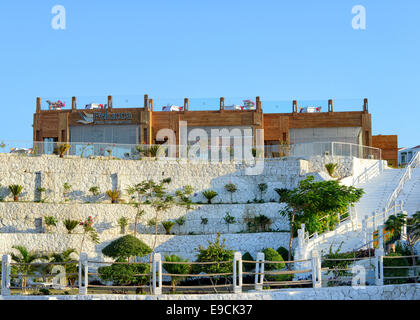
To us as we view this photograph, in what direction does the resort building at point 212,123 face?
facing the viewer

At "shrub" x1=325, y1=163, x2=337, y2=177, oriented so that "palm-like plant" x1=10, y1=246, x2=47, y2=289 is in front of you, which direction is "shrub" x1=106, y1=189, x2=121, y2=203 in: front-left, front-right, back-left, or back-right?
front-right

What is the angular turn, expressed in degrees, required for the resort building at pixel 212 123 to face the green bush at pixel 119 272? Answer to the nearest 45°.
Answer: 0° — it already faces it

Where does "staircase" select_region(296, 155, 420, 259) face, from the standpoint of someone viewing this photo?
facing the viewer and to the left of the viewer

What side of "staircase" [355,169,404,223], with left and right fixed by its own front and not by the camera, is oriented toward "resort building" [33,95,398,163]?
right

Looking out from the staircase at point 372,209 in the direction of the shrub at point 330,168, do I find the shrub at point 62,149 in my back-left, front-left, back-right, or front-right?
front-left

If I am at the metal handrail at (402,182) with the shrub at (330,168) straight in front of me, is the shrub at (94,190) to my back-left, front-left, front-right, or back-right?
front-left

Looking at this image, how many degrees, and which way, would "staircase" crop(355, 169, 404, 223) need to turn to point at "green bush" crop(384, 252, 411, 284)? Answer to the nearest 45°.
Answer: approximately 45° to its left

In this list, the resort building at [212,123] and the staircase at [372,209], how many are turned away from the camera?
0

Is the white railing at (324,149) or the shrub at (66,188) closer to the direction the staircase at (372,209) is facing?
the shrub
